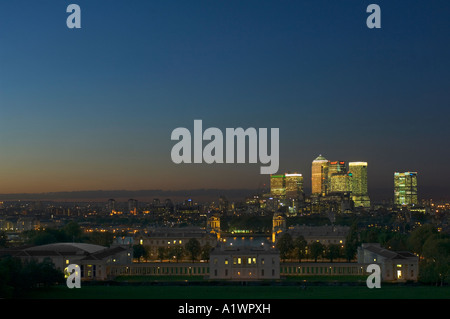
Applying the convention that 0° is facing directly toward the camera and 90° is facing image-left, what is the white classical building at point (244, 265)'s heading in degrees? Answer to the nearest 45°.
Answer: approximately 0°

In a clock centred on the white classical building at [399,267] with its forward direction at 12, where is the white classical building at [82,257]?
the white classical building at [82,257] is roughly at 3 o'clock from the white classical building at [399,267].

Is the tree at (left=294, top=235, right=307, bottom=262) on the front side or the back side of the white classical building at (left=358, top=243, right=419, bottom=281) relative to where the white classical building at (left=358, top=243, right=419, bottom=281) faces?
on the back side

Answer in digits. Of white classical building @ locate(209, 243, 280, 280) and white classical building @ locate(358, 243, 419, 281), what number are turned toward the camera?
2

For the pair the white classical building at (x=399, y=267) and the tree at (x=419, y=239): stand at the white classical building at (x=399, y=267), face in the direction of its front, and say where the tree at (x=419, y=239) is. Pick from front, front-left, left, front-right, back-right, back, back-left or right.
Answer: back

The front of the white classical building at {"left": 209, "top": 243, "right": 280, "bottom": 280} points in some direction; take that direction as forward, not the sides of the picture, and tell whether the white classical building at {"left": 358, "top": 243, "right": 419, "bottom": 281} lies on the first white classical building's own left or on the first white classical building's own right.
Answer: on the first white classical building's own left

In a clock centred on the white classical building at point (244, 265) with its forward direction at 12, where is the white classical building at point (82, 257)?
the white classical building at point (82, 257) is roughly at 3 o'clock from the white classical building at point (244, 265).
